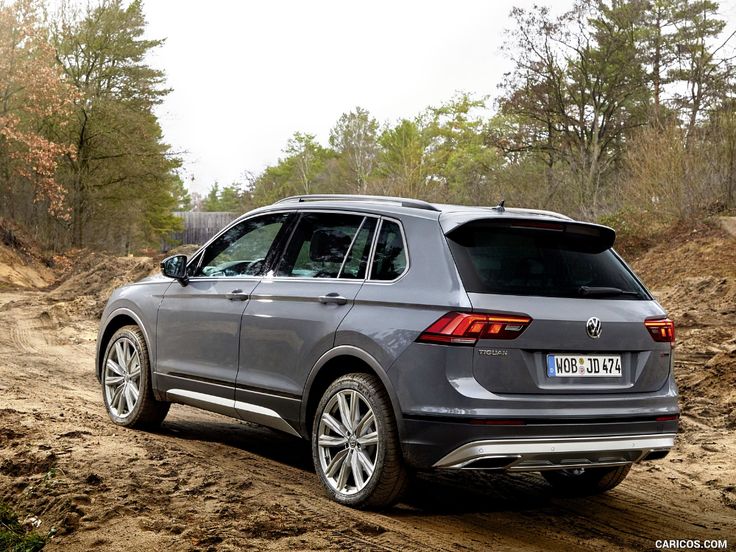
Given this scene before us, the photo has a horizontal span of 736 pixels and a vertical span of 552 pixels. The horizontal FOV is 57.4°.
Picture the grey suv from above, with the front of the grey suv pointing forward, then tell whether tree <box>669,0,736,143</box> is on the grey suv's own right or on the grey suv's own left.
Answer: on the grey suv's own right

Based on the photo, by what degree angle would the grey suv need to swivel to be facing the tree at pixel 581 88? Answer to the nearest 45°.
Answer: approximately 45° to its right

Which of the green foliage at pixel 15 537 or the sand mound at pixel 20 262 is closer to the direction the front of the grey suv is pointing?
the sand mound

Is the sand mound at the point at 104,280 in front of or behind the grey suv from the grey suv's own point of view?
in front

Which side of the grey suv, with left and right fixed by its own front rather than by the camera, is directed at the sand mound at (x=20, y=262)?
front

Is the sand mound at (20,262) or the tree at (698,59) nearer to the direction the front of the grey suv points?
the sand mound

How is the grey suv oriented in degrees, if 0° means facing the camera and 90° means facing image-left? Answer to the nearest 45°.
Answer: approximately 135°

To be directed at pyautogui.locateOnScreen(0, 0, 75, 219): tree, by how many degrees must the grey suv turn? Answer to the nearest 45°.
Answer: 0° — it already faces it

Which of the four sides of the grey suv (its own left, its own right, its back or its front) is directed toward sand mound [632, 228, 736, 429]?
right
